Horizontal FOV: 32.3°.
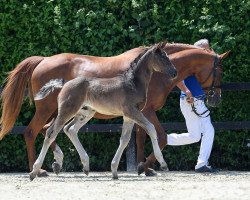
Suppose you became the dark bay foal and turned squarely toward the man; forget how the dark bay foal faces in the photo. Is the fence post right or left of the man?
left

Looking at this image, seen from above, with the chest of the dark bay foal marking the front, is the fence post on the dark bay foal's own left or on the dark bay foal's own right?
on the dark bay foal's own left

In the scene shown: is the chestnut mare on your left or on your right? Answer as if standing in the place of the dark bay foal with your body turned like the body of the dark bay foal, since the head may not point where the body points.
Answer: on your left

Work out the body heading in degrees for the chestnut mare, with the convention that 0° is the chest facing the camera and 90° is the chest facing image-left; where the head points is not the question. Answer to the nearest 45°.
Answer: approximately 270°

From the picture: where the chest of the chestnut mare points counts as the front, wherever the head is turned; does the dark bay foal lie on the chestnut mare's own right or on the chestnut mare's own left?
on the chestnut mare's own right

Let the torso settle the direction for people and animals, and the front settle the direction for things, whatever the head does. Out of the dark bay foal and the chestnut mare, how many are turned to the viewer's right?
2

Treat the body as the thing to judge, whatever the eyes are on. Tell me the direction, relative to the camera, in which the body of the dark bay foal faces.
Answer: to the viewer's right

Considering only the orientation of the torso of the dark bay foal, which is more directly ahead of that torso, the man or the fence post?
the man
